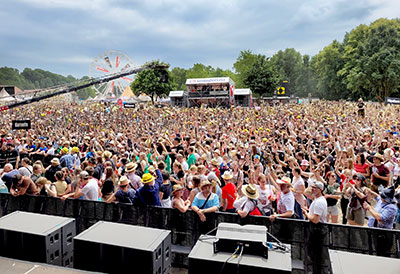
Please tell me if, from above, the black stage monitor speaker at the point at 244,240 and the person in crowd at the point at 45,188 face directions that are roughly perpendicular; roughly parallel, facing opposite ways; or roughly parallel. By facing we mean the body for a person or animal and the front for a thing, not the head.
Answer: roughly parallel, facing opposite ways

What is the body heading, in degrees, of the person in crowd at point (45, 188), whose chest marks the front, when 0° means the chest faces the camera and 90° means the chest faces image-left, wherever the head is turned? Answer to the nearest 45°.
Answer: approximately 45°

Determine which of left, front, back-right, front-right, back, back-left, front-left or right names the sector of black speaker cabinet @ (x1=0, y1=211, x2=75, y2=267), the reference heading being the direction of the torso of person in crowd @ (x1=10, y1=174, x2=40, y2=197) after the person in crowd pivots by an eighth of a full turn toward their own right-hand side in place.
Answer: left

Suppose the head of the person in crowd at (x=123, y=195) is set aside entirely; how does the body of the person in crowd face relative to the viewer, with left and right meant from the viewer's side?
facing the viewer and to the left of the viewer

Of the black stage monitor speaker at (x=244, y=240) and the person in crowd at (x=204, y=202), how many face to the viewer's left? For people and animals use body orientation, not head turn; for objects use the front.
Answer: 0

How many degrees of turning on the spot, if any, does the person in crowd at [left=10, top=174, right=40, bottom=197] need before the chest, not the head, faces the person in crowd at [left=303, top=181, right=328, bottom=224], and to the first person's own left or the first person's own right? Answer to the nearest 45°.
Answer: approximately 90° to the first person's own left

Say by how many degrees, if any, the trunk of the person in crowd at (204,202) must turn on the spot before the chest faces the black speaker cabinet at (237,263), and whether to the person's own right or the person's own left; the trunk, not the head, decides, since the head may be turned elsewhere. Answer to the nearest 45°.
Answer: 0° — they already face it

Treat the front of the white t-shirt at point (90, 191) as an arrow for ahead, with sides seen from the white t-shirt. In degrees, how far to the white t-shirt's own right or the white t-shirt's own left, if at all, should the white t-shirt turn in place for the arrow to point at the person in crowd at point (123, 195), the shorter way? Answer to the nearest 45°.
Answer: approximately 90° to the white t-shirt's own left

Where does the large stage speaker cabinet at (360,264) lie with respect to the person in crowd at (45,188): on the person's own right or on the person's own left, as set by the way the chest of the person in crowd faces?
on the person's own left

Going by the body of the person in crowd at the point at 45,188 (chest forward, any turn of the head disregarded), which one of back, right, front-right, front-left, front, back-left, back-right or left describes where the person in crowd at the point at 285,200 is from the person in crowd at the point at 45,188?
left

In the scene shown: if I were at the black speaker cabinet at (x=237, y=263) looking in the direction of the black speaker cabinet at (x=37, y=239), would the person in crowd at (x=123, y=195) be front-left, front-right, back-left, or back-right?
front-right

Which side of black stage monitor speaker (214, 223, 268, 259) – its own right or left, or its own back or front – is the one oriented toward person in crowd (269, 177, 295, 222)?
front

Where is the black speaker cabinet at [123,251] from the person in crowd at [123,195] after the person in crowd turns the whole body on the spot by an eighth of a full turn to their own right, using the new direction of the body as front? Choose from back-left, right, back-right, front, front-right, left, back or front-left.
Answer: left
